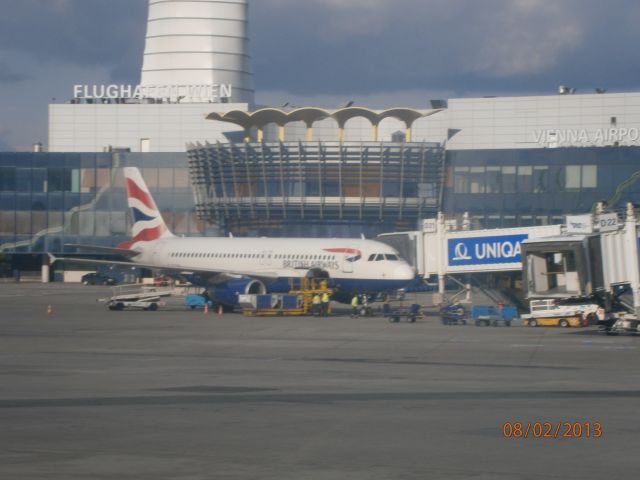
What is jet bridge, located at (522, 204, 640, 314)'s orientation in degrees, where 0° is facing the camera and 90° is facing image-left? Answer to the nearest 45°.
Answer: approximately 45°
